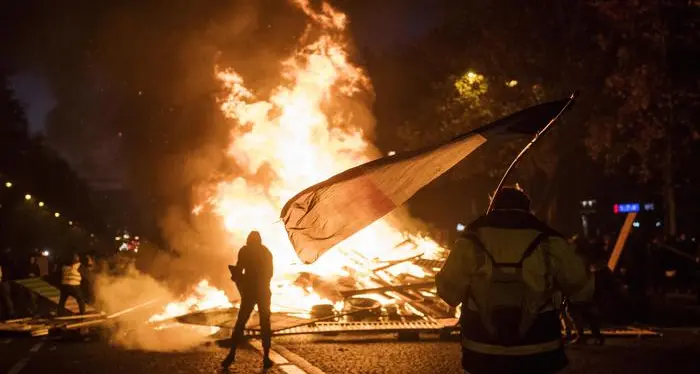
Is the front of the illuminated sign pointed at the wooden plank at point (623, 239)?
yes

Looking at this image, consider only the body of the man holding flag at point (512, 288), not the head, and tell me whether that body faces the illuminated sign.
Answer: yes

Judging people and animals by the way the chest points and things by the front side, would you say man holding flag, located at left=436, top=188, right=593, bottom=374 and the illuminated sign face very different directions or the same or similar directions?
very different directions

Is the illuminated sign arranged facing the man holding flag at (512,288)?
yes

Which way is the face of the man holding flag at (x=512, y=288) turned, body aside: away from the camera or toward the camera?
away from the camera

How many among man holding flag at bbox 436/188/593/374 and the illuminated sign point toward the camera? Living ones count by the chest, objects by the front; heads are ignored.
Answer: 1

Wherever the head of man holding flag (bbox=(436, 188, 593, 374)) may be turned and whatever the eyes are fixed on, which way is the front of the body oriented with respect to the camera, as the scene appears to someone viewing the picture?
away from the camera
